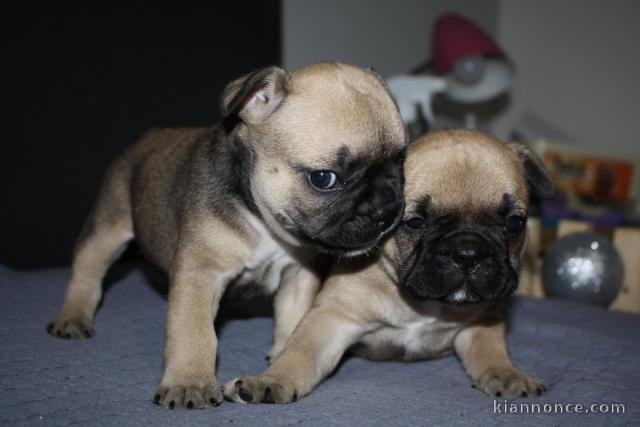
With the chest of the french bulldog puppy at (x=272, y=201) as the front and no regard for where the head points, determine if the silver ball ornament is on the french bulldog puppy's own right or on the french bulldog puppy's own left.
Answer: on the french bulldog puppy's own left

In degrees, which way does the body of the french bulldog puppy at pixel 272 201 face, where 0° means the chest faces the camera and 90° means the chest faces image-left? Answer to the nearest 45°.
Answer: approximately 315°

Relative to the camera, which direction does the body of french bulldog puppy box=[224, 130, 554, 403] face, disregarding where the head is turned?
toward the camera

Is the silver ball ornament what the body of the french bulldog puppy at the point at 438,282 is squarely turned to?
no

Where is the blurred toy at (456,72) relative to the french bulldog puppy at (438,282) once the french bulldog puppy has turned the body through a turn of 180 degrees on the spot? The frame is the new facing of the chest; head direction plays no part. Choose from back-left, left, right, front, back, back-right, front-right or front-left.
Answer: front

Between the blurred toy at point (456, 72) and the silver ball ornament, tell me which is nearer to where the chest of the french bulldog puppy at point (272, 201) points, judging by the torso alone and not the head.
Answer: the silver ball ornament

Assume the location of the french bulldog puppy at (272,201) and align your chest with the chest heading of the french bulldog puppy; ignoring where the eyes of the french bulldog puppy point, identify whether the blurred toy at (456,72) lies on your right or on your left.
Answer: on your left
